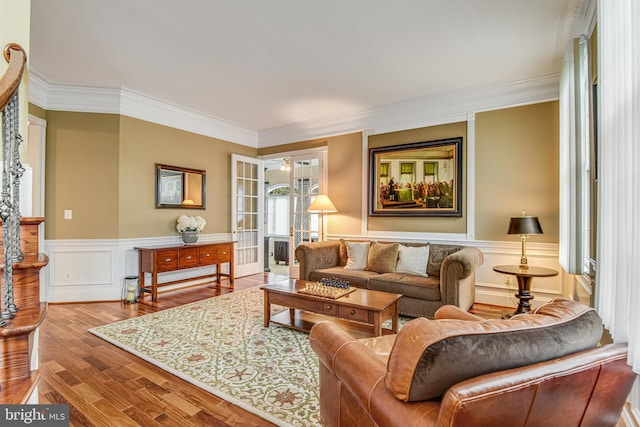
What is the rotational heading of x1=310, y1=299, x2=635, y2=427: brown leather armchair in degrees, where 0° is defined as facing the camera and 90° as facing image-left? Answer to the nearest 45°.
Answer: approximately 135°

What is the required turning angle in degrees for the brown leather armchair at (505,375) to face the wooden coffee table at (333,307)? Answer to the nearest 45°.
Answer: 0° — it already faces it

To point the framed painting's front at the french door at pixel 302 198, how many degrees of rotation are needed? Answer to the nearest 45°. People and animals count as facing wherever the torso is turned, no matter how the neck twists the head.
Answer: approximately 45° to its right

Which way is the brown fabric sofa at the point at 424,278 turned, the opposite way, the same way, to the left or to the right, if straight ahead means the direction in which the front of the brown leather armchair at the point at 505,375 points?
to the left

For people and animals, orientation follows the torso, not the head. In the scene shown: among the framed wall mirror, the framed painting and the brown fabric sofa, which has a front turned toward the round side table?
the framed wall mirror

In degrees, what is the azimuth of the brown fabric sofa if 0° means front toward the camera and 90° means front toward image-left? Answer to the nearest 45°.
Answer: approximately 45°

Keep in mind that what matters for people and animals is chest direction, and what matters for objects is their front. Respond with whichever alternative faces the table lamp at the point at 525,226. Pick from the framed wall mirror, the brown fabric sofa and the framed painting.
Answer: the framed wall mirror

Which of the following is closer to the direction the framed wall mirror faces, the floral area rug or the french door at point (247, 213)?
the floral area rug

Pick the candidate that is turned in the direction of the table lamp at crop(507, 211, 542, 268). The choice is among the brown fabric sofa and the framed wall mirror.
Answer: the framed wall mirror

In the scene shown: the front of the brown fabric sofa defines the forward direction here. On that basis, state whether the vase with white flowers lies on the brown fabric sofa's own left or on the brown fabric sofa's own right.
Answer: on the brown fabric sofa's own right
